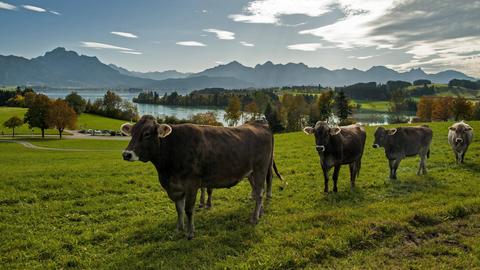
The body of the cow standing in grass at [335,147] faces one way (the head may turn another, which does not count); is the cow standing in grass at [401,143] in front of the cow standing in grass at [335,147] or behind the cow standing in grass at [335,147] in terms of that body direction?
behind

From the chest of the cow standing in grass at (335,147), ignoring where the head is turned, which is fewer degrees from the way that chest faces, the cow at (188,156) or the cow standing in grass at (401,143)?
the cow

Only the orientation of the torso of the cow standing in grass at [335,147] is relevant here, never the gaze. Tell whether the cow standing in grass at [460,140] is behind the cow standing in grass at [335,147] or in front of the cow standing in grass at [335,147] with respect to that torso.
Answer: behind

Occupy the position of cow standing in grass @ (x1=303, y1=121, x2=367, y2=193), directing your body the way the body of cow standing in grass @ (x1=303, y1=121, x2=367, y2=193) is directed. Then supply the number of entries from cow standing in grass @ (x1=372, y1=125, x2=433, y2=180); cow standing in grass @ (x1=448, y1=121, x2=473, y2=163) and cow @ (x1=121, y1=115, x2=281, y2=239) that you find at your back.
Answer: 2

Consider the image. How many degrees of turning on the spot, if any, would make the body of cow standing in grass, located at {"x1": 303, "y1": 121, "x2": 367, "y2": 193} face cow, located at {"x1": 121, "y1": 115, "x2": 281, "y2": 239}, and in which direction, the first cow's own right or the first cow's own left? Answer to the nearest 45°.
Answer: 0° — it already faces it

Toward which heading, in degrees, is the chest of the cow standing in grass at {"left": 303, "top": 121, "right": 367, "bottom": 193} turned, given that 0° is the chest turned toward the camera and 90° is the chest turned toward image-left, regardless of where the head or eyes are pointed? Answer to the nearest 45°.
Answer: approximately 45°
